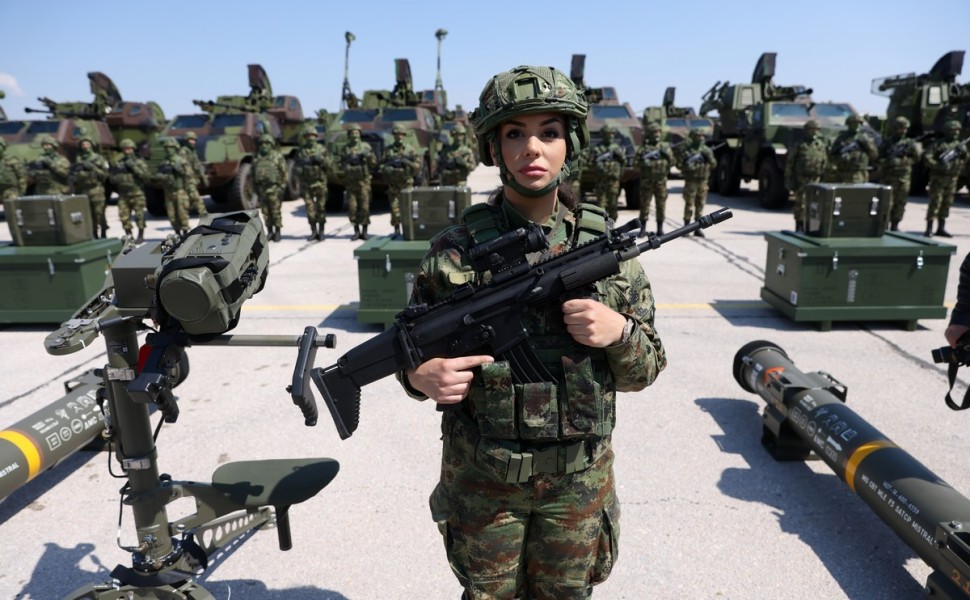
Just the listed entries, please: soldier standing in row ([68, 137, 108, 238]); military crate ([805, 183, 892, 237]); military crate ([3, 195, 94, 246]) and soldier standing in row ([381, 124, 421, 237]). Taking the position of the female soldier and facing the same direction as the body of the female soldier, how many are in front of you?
0

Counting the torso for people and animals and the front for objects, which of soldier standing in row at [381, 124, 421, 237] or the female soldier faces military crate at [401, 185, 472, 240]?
the soldier standing in row

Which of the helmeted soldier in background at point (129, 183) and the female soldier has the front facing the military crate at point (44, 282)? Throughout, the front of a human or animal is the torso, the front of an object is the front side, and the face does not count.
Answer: the helmeted soldier in background

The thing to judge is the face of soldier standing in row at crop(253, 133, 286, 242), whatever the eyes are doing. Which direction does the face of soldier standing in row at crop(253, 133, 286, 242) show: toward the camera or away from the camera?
toward the camera

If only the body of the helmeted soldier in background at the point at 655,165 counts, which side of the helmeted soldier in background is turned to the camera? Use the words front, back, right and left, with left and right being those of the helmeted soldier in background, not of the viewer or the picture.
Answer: front

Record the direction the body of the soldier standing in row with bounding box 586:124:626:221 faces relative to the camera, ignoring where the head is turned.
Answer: toward the camera

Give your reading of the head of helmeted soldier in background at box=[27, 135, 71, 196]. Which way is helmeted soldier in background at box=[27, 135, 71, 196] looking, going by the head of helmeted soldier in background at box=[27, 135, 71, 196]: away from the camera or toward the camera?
toward the camera

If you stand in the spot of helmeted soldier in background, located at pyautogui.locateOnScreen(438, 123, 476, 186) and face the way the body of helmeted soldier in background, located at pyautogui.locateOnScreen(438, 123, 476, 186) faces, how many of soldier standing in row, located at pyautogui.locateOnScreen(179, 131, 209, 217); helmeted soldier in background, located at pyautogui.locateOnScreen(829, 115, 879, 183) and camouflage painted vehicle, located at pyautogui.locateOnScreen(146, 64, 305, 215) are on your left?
1

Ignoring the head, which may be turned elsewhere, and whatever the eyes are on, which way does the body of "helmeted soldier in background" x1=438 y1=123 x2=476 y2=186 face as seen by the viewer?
toward the camera

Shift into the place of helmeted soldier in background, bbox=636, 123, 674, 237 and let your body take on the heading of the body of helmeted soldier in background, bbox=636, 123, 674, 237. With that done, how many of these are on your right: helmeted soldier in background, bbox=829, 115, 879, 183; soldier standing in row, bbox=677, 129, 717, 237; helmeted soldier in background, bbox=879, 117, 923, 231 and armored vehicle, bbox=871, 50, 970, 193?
0

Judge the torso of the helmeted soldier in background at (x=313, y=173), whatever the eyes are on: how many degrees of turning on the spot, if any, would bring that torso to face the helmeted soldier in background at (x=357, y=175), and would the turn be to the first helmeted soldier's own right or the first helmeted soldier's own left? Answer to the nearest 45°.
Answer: approximately 90° to the first helmeted soldier's own left

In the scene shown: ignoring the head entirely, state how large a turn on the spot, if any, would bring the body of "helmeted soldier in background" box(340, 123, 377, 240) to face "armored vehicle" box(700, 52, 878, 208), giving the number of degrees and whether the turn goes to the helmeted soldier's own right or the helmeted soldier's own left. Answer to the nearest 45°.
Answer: approximately 90° to the helmeted soldier's own left

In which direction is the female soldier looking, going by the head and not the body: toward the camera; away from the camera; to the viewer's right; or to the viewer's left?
toward the camera

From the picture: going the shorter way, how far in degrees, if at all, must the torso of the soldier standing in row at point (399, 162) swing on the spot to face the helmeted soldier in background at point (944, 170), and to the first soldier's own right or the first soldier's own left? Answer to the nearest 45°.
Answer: approximately 90° to the first soldier's own left

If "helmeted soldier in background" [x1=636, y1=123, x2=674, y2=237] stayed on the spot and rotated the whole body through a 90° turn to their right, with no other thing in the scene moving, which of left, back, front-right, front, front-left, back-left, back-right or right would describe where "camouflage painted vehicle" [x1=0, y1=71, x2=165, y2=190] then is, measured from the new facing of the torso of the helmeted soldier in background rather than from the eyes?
front

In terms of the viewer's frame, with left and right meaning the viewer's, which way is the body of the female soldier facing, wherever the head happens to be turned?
facing the viewer

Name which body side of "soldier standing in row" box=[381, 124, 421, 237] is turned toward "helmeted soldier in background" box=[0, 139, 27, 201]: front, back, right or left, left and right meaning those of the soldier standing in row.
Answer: right

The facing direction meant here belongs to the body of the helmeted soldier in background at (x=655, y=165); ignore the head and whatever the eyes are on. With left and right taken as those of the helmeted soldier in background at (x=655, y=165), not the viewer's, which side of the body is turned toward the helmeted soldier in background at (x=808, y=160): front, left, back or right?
left
